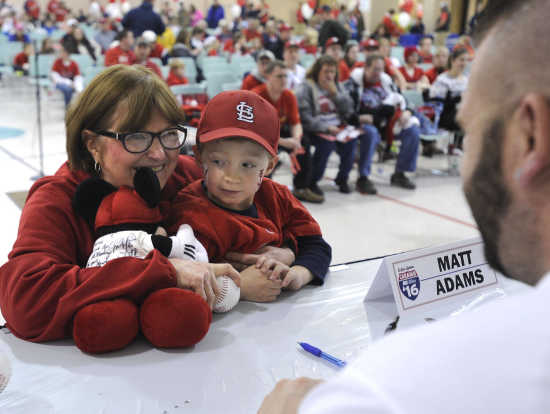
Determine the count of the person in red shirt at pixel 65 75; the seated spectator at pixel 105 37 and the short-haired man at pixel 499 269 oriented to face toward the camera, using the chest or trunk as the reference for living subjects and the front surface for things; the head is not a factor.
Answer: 2

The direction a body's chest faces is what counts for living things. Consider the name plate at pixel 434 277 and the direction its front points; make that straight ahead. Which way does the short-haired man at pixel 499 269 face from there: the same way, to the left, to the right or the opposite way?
the opposite way

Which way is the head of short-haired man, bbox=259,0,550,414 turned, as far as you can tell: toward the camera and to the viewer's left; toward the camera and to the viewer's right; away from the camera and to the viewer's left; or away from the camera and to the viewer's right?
away from the camera and to the viewer's left

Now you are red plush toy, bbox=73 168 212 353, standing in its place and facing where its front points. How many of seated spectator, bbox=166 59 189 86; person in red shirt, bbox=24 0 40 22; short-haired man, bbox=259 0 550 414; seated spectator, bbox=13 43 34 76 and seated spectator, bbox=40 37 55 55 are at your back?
4

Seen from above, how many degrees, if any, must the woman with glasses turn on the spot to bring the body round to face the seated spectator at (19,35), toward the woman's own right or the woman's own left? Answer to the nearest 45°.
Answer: approximately 135° to the woman's own left

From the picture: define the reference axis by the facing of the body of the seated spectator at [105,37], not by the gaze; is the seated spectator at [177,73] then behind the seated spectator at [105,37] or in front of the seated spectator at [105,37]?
in front

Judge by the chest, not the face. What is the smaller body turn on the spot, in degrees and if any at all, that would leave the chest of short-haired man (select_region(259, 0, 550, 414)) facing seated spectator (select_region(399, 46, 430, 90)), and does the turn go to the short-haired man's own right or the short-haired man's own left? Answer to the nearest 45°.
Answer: approximately 45° to the short-haired man's own right

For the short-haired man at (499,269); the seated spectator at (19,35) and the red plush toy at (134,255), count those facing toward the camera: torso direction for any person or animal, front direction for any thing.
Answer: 2
